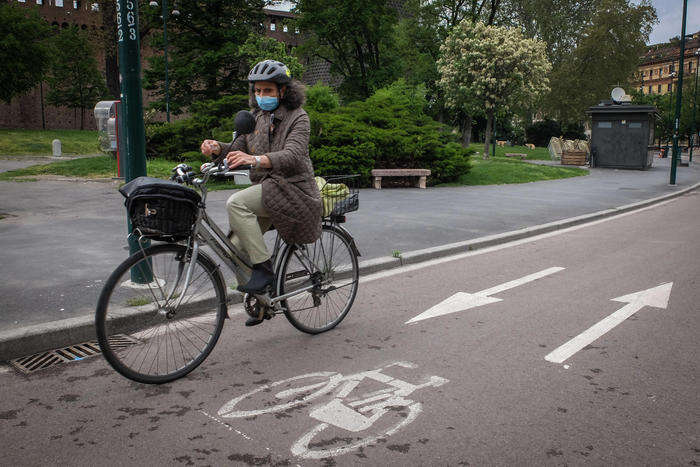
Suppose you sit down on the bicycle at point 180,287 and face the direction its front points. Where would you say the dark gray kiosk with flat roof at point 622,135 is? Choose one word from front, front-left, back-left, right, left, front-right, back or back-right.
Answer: back

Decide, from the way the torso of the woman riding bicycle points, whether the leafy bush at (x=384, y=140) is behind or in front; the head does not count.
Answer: behind

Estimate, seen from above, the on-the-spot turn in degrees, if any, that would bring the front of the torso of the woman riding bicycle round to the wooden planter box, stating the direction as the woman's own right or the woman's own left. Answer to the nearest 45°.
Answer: approximately 180°

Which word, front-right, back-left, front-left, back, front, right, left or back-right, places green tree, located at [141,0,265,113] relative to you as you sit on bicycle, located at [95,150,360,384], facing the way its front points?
back-right

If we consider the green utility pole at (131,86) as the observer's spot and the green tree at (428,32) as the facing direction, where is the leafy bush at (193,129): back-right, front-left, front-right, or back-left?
front-left

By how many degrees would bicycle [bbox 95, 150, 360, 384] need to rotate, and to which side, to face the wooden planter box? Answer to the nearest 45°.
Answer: approximately 180°

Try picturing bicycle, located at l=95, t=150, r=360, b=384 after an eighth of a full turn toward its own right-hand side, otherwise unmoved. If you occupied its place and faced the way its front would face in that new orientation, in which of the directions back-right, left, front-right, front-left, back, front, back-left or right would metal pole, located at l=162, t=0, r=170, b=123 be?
right

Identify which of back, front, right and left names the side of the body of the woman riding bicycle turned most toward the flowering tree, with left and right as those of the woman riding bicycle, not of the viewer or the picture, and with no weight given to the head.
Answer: back

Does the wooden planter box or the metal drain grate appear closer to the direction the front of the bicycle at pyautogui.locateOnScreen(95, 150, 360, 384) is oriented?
the metal drain grate

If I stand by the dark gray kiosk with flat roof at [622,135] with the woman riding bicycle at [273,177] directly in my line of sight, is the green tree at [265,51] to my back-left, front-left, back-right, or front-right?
front-right

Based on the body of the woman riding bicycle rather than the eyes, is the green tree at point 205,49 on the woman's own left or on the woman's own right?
on the woman's own right

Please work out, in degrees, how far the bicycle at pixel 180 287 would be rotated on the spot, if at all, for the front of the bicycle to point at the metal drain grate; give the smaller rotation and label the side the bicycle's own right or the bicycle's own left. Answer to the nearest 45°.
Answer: approximately 90° to the bicycle's own right

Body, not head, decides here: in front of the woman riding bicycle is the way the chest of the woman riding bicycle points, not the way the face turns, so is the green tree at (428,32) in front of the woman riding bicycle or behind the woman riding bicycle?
behind

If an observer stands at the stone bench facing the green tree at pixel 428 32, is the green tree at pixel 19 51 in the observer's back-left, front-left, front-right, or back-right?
front-left

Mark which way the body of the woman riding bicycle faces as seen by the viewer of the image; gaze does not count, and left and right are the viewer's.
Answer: facing the viewer and to the left of the viewer
